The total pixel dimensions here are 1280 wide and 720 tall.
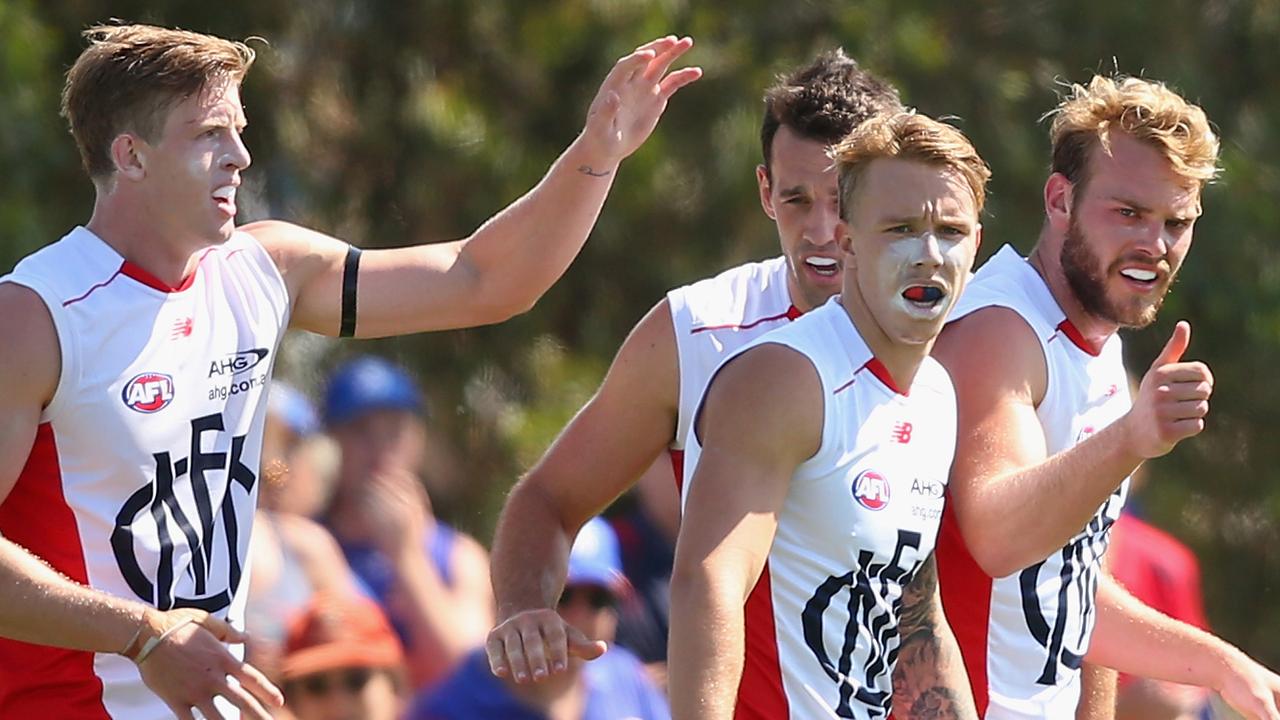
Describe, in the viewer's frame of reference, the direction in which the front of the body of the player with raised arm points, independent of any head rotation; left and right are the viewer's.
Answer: facing the viewer and to the right of the viewer

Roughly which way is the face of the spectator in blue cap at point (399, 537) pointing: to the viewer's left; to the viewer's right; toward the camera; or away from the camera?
toward the camera

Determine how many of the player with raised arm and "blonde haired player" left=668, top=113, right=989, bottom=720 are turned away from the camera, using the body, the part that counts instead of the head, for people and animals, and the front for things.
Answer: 0

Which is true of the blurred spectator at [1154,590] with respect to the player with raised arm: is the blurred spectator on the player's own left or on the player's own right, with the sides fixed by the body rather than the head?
on the player's own left

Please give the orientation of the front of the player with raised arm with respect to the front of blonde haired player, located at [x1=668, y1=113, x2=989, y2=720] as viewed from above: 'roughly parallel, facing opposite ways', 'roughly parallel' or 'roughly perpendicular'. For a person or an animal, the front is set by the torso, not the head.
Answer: roughly parallel

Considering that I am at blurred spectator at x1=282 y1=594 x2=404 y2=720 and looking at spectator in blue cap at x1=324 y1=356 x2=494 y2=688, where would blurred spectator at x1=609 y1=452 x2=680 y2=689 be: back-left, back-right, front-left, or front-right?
front-right

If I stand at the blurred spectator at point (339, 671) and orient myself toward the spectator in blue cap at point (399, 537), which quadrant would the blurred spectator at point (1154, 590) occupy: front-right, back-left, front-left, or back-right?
front-right

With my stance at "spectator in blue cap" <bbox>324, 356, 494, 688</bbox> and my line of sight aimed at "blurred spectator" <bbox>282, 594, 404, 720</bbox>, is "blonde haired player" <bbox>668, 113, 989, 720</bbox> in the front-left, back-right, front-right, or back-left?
front-left

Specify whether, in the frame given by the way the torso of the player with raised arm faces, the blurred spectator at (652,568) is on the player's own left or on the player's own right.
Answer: on the player's own left

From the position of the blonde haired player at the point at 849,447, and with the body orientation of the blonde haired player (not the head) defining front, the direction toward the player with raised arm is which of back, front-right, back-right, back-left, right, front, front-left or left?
back-right

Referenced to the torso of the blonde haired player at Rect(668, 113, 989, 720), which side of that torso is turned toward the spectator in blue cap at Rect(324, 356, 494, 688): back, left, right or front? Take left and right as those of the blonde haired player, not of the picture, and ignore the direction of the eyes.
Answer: back

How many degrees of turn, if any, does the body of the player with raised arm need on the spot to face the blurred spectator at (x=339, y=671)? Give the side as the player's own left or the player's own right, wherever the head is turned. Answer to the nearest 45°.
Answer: approximately 90° to the player's own left

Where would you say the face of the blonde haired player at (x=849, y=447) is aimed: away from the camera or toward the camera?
toward the camera

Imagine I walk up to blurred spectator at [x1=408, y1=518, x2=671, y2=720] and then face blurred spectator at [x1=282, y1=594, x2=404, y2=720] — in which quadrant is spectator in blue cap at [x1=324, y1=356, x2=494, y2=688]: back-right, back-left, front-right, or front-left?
front-right

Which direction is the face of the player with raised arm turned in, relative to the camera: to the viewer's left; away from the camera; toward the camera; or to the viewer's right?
to the viewer's right

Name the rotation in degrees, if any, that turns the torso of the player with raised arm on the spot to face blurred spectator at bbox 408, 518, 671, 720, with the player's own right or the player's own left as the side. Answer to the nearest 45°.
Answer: approximately 90° to the player's own left
